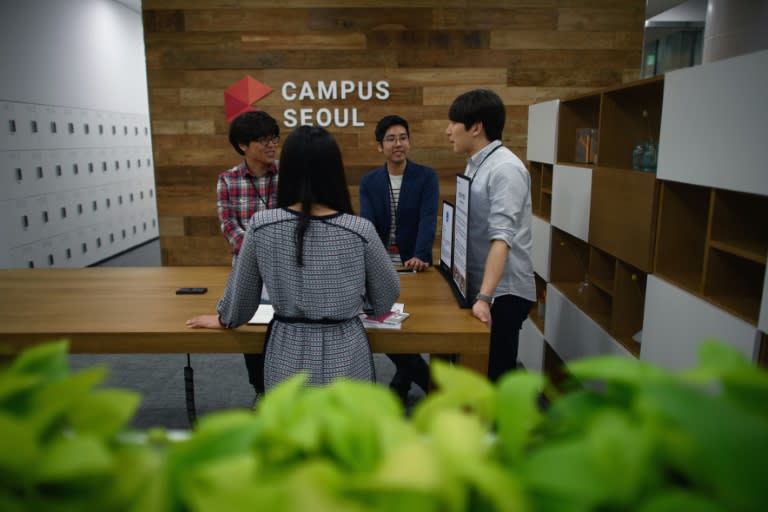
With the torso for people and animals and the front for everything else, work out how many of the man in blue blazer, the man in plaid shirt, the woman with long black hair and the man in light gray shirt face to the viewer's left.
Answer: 1

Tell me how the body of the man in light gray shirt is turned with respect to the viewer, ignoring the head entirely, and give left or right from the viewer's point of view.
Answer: facing to the left of the viewer

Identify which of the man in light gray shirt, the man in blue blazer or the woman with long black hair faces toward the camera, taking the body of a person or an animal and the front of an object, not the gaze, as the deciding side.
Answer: the man in blue blazer

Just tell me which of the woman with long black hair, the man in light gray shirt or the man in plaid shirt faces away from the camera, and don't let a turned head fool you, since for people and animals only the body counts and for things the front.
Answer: the woman with long black hair

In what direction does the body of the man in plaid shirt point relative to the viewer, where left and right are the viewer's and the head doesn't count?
facing the viewer and to the right of the viewer

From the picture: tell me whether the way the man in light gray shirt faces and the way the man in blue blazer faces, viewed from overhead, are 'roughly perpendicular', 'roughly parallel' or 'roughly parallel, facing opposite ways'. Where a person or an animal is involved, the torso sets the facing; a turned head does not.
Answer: roughly perpendicular

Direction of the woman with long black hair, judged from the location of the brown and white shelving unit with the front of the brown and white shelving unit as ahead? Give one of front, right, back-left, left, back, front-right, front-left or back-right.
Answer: front

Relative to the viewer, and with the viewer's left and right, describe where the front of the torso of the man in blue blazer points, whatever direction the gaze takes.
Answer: facing the viewer

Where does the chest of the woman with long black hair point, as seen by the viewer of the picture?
away from the camera

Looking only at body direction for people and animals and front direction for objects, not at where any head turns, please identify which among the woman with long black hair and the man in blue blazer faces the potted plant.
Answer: the man in blue blazer

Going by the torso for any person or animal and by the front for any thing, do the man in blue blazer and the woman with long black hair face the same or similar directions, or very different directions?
very different directions

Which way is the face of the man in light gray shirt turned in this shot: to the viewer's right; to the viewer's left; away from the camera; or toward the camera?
to the viewer's left

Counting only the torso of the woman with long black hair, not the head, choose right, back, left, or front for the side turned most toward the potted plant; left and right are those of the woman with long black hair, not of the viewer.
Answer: back

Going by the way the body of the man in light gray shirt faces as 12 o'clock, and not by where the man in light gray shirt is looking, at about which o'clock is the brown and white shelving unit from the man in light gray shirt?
The brown and white shelving unit is roughly at 6 o'clock from the man in light gray shirt.

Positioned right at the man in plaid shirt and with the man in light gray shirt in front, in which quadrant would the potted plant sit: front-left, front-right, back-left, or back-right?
front-right

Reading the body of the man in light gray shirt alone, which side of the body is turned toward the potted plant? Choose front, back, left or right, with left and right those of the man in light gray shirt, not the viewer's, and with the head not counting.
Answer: left

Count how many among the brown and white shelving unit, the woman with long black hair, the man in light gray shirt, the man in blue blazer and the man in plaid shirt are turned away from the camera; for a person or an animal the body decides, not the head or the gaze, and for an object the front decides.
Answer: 1

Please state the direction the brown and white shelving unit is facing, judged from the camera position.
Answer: facing the viewer and to the left of the viewer
